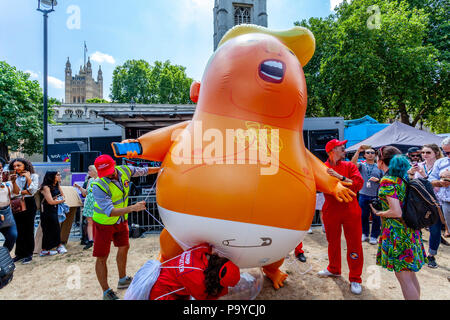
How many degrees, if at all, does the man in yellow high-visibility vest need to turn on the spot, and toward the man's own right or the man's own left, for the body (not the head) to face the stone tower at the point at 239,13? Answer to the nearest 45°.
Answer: approximately 90° to the man's own left

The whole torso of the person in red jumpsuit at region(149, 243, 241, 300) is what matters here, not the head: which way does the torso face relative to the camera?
to the viewer's right

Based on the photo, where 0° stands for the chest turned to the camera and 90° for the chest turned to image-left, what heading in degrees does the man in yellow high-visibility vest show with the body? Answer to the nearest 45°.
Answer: approximately 315°

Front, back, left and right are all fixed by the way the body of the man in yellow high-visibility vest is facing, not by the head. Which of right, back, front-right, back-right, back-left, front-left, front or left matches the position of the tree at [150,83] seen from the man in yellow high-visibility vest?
back-left

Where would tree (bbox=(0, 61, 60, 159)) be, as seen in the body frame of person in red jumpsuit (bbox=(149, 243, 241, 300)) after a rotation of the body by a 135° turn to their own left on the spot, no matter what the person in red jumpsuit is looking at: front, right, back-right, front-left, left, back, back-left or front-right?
front

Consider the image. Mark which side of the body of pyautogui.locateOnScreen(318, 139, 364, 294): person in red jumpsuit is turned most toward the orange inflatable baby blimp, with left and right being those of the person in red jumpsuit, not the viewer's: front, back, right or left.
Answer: front

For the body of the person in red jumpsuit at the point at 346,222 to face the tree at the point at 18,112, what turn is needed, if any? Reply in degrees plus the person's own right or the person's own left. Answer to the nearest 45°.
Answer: approximately 45° to the person's own right

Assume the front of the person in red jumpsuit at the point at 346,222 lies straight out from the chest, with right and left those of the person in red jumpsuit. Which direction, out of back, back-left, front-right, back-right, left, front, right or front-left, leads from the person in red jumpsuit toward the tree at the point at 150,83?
right

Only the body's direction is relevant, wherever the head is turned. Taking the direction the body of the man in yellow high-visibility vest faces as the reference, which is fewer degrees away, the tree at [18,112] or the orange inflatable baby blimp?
the orange inflatable baby blimp

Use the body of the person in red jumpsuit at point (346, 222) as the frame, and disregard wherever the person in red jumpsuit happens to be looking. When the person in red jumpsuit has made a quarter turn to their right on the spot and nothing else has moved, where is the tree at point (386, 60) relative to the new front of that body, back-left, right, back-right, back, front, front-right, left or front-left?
front-right

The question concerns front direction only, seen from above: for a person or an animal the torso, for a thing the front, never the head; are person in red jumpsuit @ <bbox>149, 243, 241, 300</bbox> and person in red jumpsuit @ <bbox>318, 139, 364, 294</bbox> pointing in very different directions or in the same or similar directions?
very different directions

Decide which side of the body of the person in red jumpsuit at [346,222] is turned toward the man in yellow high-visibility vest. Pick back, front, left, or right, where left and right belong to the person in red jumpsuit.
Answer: right

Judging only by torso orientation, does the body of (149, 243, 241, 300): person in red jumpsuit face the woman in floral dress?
yes

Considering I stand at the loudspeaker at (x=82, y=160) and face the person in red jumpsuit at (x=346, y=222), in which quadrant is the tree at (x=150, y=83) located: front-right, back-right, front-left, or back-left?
back-left

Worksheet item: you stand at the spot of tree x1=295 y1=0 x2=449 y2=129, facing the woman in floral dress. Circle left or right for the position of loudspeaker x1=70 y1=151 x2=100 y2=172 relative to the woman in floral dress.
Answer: right
